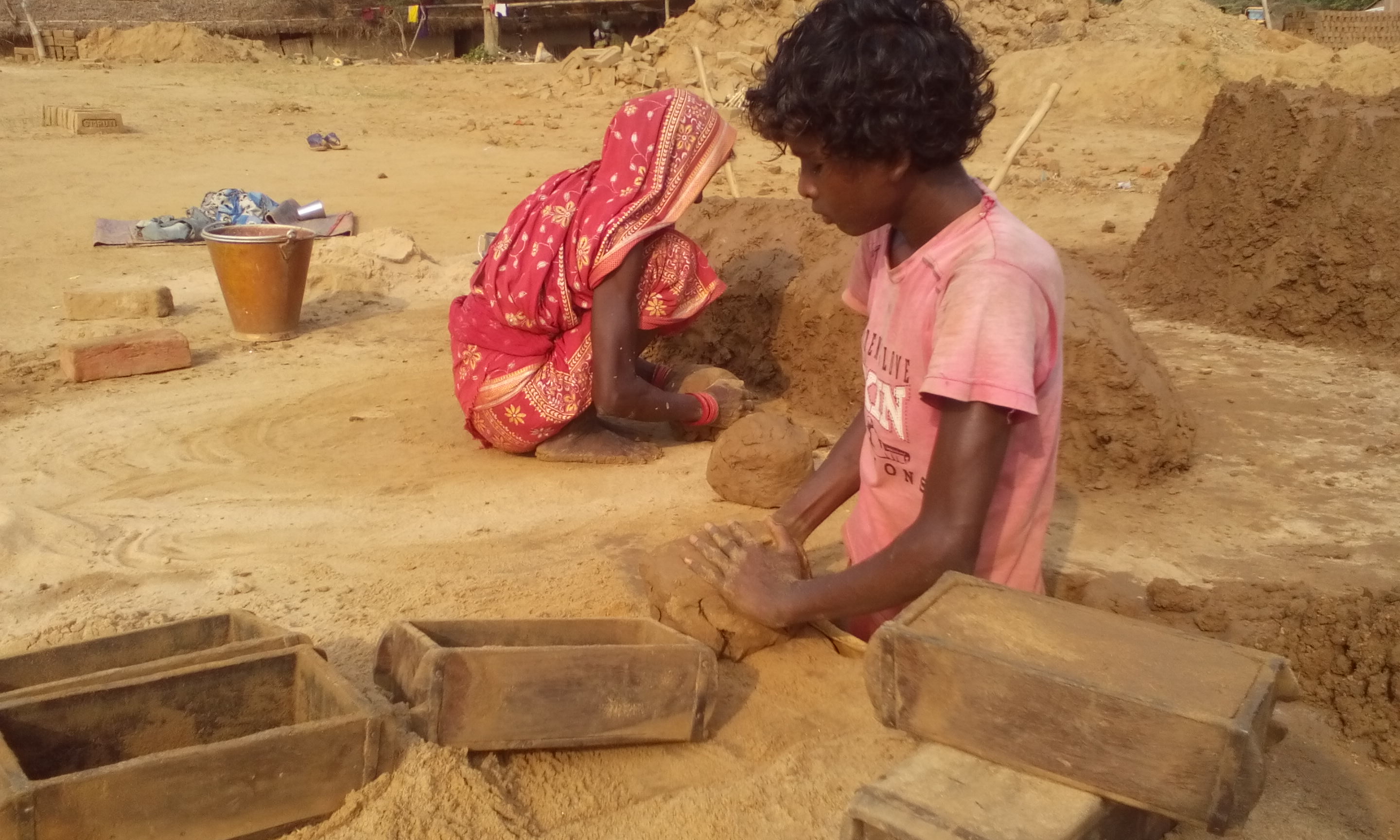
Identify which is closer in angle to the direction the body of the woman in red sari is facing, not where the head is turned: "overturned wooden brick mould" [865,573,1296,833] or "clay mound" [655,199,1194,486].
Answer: the clay mound

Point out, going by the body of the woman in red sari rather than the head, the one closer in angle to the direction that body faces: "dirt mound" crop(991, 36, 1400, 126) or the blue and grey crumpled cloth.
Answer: the dirt mound

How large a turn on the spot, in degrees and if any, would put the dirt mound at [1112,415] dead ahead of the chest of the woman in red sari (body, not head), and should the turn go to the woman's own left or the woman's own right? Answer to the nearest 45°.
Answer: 0° — they already face it

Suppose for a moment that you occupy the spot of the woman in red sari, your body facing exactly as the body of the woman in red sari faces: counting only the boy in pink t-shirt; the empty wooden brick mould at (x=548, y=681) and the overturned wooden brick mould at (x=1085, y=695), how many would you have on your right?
3

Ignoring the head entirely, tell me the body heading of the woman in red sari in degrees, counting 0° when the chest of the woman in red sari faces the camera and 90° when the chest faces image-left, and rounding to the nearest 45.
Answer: approximately 270°

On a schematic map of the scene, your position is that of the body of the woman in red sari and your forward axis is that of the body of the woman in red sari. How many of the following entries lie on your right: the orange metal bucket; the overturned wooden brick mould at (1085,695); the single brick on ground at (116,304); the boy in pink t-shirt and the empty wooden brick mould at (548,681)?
3

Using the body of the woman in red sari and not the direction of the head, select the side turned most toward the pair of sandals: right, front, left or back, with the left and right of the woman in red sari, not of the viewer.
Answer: left

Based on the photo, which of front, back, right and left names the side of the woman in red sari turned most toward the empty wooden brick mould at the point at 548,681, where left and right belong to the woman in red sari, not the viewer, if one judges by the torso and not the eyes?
right

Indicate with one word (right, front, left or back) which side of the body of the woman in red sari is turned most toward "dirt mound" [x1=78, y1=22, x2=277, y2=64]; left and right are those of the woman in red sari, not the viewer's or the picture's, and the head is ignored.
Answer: left

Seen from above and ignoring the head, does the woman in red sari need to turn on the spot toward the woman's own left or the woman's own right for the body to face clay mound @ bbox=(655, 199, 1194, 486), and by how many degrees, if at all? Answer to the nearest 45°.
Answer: approximately 45° to the woman's own left

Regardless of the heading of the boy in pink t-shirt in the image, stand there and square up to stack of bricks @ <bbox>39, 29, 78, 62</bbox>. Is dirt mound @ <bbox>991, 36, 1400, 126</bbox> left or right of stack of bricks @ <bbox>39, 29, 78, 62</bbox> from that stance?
right

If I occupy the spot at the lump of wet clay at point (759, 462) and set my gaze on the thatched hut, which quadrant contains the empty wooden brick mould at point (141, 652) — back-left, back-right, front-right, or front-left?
back-left

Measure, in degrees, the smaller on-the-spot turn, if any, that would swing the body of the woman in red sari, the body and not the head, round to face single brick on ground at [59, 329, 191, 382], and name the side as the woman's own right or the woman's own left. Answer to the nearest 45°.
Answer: approximately 135° to the woman's own left
